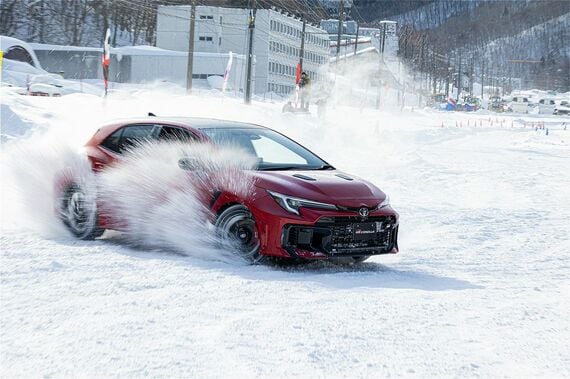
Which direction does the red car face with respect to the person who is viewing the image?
facing the viewer and to the right of the viewer

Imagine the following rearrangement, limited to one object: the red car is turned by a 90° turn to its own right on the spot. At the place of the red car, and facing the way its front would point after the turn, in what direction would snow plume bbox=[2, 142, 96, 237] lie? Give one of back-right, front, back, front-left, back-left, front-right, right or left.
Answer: right
